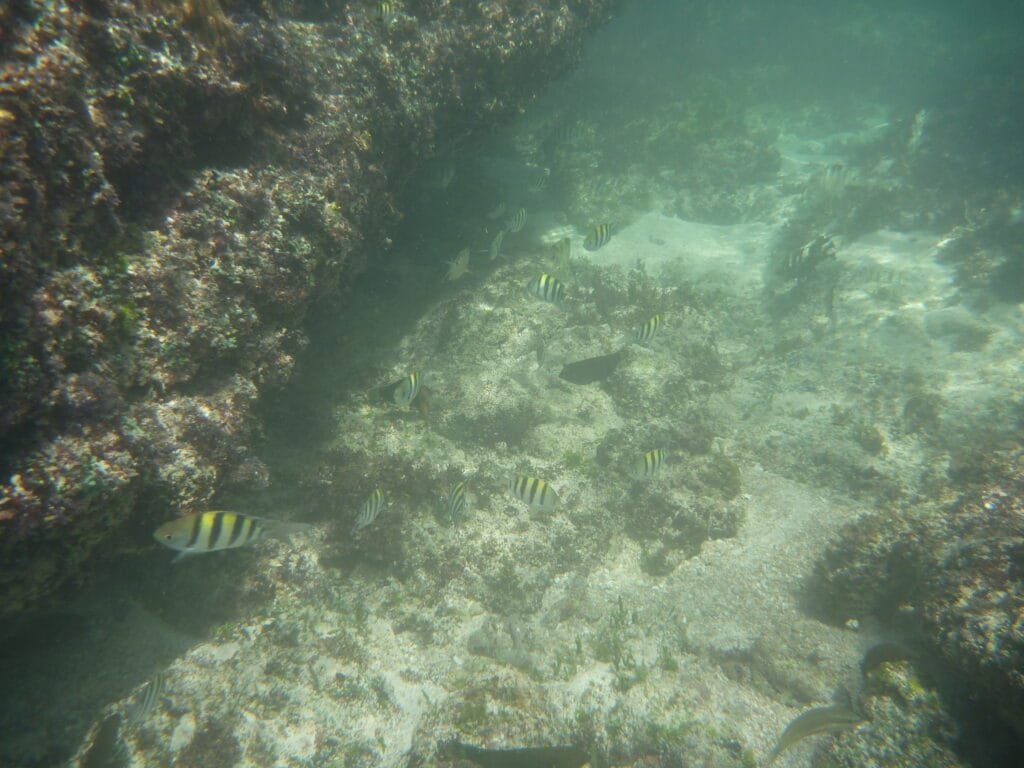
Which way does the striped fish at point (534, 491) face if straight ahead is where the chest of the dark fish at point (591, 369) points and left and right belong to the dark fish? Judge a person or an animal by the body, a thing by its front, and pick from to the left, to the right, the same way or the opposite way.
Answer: the opposite way

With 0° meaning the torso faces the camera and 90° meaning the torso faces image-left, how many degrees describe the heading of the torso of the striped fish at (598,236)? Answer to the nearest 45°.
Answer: approximately 90°

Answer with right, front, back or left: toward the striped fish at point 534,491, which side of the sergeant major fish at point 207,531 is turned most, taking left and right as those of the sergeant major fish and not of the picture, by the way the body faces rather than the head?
back

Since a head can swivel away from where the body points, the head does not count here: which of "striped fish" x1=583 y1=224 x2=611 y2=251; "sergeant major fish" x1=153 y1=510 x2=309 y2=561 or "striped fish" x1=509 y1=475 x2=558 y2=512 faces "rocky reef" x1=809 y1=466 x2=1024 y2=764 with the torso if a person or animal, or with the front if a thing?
"striped fish" x1=509 y1=475 x2=558 y2=512
